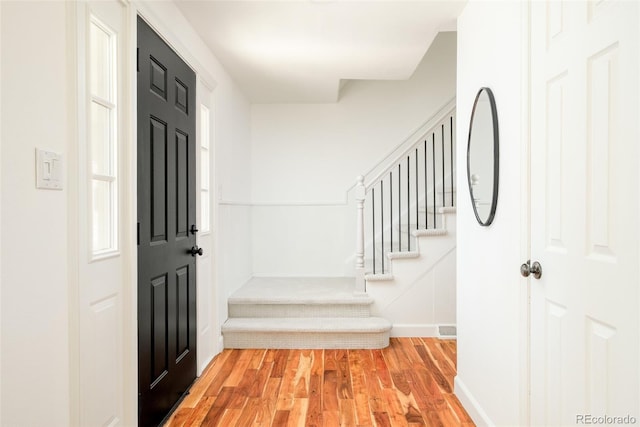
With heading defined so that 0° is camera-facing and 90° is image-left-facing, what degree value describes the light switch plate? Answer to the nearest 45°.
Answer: approximately 315°

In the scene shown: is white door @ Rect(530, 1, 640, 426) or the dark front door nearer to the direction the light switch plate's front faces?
the white door

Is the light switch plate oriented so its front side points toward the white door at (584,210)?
yes

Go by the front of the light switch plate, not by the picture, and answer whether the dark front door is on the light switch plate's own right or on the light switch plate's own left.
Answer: on the light switch plate's own left
